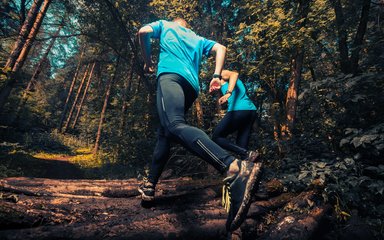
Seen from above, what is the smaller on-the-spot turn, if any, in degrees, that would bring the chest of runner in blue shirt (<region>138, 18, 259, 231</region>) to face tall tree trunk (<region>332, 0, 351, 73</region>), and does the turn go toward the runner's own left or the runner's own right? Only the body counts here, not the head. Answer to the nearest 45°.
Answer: approximately 90° to the runner's own right

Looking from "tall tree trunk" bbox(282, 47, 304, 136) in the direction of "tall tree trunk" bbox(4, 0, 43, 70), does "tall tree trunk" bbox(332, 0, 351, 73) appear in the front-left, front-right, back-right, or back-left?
back-left

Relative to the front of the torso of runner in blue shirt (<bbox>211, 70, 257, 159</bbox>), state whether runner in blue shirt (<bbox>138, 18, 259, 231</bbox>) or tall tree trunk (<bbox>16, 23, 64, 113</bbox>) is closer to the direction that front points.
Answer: the tall tree trunk

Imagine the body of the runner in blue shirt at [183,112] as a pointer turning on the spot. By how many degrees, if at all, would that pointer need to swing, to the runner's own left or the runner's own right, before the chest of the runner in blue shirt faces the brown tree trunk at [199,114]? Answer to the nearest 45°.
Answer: approximately 45° to the runner's own right

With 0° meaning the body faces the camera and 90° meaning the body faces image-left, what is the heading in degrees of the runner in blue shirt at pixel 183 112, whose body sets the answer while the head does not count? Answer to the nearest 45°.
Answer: approximately 135°

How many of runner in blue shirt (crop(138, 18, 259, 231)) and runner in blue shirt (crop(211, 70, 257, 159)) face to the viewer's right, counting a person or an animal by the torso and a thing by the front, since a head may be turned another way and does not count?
0

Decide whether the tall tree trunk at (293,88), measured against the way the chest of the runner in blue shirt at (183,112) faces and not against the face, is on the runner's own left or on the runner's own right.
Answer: on the runner's own right

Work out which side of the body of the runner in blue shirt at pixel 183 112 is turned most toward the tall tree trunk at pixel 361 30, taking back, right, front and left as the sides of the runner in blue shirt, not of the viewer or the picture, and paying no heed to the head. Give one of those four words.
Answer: right
